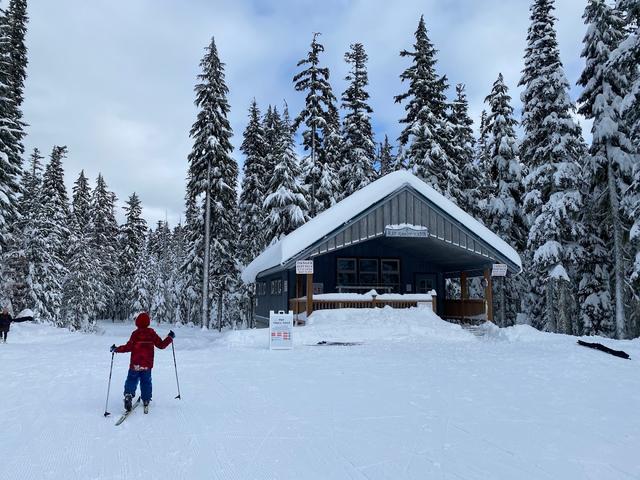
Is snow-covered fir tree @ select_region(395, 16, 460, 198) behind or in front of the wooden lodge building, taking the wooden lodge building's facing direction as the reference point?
behind

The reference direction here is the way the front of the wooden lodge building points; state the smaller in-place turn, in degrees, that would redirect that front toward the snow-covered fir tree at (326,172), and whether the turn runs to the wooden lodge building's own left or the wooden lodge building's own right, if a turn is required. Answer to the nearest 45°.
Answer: approximately 180°

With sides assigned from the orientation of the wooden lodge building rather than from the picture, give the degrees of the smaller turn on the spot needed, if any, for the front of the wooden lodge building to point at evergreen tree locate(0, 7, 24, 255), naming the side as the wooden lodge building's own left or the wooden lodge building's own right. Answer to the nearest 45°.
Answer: approximately 90° to the wooden lodge building's own right

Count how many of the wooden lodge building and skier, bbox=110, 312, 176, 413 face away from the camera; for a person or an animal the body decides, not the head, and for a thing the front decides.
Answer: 1

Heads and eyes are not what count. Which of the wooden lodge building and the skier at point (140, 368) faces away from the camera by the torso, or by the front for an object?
the skier

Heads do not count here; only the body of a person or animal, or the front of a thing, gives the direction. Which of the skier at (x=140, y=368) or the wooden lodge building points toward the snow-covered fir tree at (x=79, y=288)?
the skier

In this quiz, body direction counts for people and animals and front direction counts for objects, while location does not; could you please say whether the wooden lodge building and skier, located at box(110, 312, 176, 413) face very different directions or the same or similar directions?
very different directions

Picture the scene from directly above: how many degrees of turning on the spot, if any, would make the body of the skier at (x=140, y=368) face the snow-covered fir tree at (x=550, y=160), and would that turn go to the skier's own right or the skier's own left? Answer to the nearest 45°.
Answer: approximately 45° to the skier's own right

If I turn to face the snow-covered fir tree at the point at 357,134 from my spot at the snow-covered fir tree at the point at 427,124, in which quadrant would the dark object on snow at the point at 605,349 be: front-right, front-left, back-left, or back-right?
back-left

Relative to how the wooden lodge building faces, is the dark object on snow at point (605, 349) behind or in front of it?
in front

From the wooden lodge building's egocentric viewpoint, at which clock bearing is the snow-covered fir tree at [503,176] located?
The snow-covered fir tree is roughly at 7 o'clock from the wooden lodge building.

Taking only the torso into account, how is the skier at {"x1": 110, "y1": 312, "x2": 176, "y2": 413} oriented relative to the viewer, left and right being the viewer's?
facing away from the viewer

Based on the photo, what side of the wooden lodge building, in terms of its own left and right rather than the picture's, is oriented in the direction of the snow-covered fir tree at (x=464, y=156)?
back

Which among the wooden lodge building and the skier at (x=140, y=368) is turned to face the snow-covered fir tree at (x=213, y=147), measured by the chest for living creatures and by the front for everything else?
the skier
